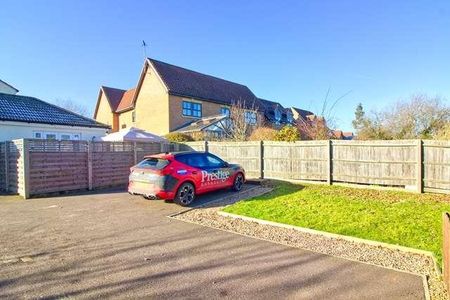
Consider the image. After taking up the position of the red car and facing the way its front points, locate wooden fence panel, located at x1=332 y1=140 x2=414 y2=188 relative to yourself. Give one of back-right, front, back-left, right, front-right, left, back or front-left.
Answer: front-right

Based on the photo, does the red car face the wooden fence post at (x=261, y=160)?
yes

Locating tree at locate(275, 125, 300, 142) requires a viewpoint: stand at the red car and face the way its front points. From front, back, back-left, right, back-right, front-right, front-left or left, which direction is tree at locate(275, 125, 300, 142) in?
front

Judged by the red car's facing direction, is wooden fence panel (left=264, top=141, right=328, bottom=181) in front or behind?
in front

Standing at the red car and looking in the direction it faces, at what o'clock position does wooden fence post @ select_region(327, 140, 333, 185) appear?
The wooden fence post is roughly at 1 o'clock from the red car.

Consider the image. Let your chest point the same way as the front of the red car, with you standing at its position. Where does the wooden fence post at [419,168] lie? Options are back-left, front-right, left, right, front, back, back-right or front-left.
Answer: front-right

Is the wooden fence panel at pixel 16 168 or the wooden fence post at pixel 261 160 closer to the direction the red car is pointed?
the wooden fence post

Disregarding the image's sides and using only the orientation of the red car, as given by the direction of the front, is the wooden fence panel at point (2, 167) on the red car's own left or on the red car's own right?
on the red car's own left

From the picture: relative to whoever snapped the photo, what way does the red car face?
facing away from the viewer and to the right of the viewer
